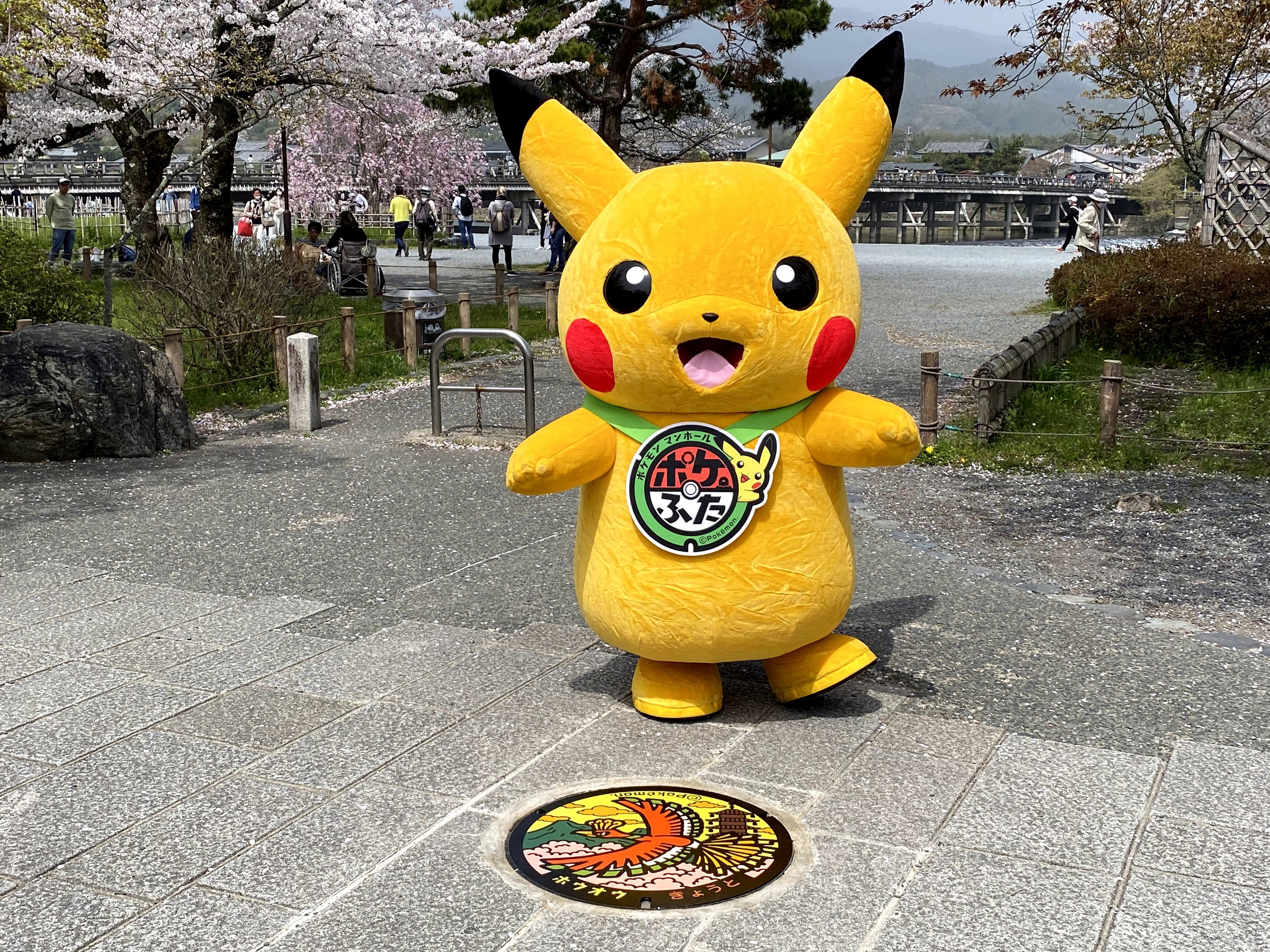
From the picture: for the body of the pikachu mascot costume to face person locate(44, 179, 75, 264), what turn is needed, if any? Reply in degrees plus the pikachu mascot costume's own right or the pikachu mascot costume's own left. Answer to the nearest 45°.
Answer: approximately 135° to the pikachu mascot costume's own right

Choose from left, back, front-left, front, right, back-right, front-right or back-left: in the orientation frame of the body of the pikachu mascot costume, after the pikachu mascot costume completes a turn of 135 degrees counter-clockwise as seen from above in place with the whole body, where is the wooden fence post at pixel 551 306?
front-left

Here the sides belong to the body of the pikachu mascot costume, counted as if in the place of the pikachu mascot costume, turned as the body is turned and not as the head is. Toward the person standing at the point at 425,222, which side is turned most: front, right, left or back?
back

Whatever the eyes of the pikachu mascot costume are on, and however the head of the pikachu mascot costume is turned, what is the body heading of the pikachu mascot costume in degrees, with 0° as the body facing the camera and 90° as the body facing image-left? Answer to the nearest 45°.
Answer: approximately 0°

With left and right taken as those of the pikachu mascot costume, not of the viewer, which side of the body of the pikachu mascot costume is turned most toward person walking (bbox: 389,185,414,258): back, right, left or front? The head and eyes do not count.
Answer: back

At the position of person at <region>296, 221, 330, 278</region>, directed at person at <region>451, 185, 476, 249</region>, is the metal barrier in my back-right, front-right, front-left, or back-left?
back-right

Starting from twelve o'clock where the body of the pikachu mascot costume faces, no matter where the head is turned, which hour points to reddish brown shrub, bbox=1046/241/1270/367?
The reddish brown shrub is roughly at 7 o'clock from the pikachu mascot costume.

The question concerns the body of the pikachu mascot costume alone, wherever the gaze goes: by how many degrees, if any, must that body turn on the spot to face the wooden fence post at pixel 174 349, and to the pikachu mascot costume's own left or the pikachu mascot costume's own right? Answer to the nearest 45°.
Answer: approximately 135° to the pikachu mascot costume's own right

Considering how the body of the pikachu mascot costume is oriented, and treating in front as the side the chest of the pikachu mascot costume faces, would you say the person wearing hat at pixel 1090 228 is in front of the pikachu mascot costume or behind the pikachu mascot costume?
behind

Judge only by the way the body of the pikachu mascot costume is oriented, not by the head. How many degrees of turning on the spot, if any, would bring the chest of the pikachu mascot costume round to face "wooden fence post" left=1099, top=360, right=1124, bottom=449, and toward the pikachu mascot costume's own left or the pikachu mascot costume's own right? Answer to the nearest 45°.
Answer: approximately 135° to the pikachu mascot costume's own left

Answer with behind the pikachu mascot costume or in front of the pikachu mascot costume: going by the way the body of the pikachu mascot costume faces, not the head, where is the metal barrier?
behind
